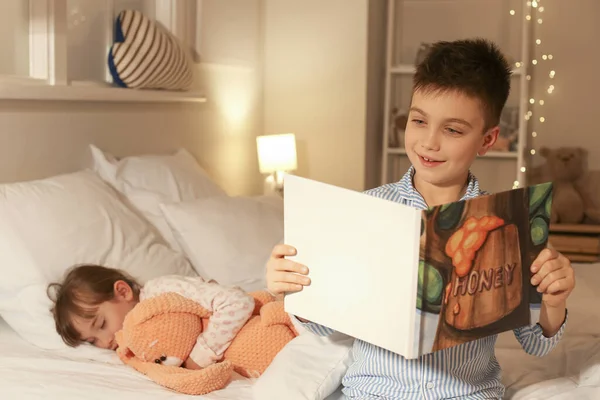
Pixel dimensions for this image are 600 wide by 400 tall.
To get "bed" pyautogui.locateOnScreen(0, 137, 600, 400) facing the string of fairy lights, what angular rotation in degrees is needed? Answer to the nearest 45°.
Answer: approximately 135° to its left

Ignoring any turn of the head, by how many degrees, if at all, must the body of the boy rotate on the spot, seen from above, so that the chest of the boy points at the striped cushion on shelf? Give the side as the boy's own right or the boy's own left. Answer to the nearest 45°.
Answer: approximately 135° to the boy's own right

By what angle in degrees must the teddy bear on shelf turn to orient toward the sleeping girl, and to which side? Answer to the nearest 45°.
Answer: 0° — it already faces them

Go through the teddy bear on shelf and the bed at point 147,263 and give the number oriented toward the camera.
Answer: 2

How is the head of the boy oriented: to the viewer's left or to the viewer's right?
to the viewer's left

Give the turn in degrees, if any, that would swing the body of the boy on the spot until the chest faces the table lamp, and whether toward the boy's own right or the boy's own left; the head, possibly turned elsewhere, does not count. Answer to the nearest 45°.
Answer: approximately 180°

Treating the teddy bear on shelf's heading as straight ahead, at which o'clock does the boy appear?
The boy is roughly at 12 o'clock from the teddy bear on shelf.

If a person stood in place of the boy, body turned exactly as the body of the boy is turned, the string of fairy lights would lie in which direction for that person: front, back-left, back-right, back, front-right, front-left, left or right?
back

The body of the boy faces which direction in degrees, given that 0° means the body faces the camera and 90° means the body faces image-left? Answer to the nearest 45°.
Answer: approximately 0°

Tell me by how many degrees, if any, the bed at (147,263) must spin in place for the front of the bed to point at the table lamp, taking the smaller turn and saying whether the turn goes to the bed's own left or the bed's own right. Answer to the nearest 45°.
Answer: approximately 180°

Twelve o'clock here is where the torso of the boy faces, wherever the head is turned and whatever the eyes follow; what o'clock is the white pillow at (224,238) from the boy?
The white pillow is roughly at 5 o'clock from the boy.

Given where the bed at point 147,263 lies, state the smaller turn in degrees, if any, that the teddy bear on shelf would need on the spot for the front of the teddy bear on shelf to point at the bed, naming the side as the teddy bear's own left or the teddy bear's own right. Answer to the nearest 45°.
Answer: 0° — it already faces it
